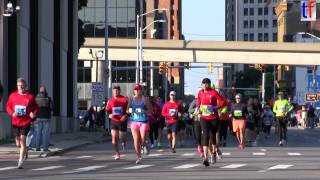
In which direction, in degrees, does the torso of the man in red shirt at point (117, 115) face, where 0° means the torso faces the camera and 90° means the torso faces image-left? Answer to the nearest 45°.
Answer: approximately 0°
